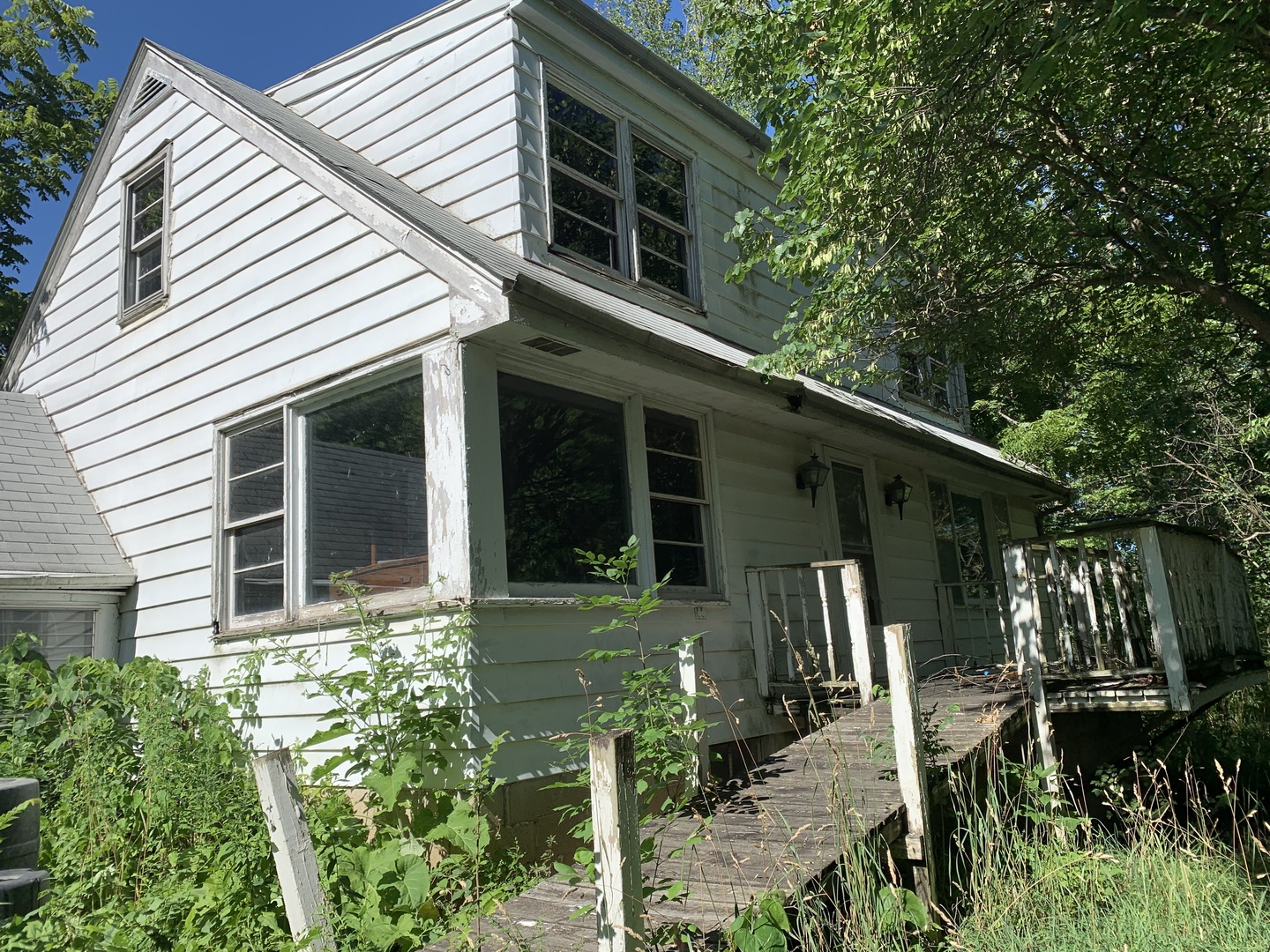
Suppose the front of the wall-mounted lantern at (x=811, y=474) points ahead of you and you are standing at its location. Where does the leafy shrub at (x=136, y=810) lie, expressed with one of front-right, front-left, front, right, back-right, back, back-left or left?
right

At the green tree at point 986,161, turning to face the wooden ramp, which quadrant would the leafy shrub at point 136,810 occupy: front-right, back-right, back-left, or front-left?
front-right

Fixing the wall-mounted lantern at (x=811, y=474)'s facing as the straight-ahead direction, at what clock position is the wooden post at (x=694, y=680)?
The wooden post is roughly at 2 o'clock from the wall-mounted lantern.

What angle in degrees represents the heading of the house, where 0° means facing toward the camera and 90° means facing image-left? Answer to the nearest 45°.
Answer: approximately 315°

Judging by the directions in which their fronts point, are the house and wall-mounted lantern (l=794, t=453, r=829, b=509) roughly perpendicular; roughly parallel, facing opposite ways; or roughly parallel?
roughly parallel

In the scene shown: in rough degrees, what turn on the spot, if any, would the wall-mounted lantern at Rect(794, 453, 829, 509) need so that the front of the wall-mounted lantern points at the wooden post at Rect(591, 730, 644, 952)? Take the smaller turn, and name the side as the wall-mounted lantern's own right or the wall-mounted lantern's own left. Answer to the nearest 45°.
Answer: approximately 45° to the wall-mounted lantern's own right

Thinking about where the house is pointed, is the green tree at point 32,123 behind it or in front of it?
behind

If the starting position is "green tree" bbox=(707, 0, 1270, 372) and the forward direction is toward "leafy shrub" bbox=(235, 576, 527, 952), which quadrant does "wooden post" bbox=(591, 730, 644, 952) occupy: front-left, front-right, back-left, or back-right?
front-left

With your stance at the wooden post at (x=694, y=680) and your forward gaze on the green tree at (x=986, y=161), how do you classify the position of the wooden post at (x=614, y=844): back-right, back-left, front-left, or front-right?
back-right

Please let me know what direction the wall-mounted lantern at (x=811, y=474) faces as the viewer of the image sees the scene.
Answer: facing the viewer and to the right of the viewer

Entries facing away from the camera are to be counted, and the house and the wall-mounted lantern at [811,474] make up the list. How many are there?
0

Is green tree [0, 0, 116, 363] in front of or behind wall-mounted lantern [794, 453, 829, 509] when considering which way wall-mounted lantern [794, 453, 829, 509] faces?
behind

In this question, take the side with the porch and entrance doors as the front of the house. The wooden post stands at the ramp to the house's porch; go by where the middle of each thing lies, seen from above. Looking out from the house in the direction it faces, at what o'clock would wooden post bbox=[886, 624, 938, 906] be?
The wooden post is roughly at 12 o'clock from the house.
